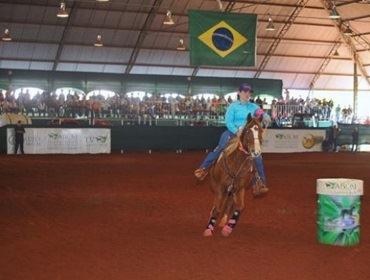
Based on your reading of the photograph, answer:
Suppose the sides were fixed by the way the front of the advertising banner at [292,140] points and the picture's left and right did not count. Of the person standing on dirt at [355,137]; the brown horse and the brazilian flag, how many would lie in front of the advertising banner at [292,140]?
2

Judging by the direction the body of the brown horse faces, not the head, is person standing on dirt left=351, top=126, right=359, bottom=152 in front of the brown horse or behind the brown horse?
behind

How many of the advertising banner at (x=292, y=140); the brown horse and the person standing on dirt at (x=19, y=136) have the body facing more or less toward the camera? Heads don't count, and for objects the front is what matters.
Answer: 3

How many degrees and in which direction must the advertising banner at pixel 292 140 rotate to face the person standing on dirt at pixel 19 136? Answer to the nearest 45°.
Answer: approximately 45° to its right

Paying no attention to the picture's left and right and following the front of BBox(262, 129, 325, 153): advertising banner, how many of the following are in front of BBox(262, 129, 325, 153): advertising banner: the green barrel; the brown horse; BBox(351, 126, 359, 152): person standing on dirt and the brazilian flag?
3

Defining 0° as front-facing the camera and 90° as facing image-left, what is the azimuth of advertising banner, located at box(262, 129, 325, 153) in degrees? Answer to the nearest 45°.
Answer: approximately 0°

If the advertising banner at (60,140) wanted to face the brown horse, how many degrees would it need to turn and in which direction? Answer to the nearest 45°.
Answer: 0° — it already faces it
